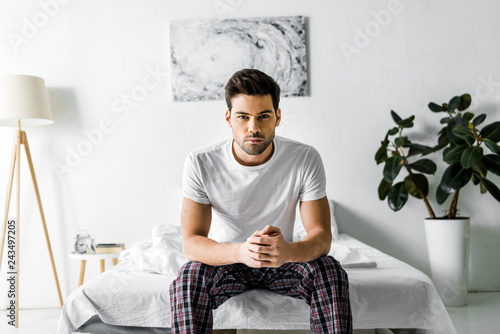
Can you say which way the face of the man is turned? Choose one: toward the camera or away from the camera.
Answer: toward the camera

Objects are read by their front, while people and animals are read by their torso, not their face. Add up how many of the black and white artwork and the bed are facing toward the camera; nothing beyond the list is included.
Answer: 2

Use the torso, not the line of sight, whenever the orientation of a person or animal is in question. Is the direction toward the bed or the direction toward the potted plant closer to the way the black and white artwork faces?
the bed

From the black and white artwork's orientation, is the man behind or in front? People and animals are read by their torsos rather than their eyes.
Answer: in front

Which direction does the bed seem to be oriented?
toward the camera

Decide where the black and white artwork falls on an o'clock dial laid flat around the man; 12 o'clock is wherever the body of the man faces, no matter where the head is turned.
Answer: The black and white artwork is roughly at 6 o'clock from the man.

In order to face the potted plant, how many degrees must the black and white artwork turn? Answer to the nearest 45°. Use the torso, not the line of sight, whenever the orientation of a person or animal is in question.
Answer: approximately 90° to its left

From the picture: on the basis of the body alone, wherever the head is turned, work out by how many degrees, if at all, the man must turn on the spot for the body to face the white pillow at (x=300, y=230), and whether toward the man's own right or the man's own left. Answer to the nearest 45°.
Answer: approximately 180°

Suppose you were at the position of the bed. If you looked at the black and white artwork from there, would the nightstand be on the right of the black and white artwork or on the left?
left

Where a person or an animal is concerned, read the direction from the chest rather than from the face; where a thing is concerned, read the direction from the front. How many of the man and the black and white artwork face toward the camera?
2

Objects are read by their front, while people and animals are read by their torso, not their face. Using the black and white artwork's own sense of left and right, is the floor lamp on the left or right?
on its right

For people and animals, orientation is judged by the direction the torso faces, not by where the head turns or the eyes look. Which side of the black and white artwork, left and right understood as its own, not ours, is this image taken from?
front
